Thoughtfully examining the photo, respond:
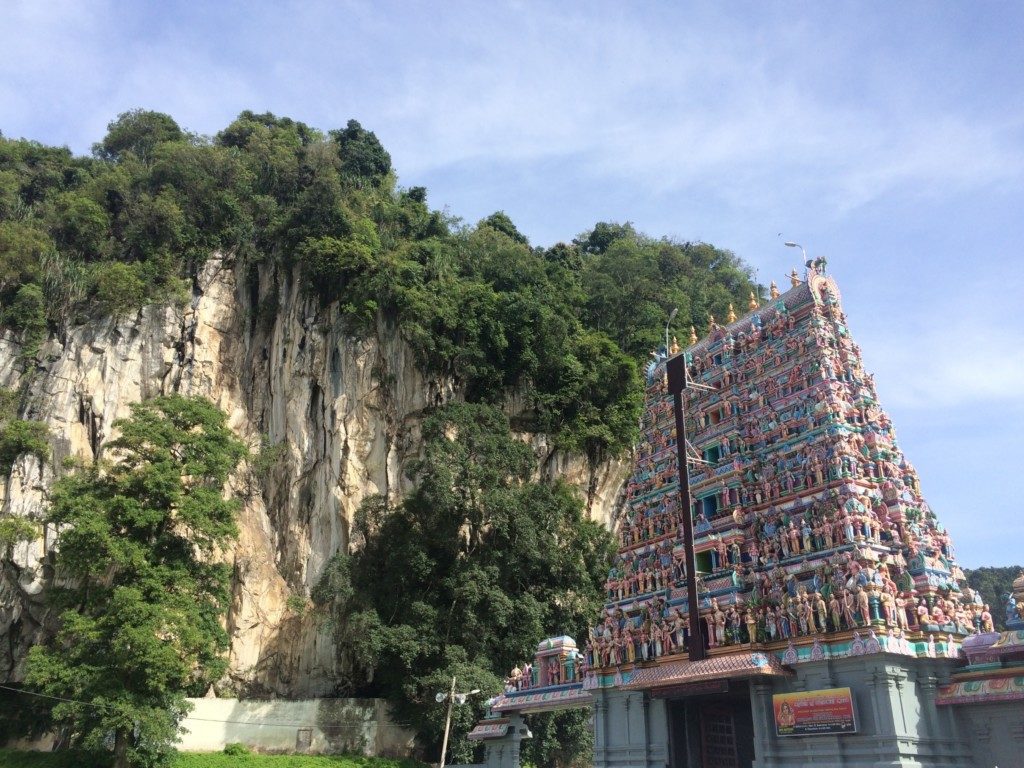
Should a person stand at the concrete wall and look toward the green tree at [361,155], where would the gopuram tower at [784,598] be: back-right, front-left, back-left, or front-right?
back-right

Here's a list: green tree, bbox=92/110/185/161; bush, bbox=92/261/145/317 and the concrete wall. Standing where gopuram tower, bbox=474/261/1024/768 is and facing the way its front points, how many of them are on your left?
0

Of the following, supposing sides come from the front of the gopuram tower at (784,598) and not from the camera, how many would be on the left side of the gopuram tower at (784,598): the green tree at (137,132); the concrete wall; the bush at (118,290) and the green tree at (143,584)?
0

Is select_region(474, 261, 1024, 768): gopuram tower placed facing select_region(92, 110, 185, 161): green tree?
no

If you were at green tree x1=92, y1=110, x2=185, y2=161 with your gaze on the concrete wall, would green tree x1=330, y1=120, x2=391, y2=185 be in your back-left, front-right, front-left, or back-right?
front-left

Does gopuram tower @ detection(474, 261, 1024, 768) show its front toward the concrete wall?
no

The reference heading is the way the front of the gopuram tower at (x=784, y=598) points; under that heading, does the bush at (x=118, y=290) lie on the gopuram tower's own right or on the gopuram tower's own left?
on the gopuram tower's own right
